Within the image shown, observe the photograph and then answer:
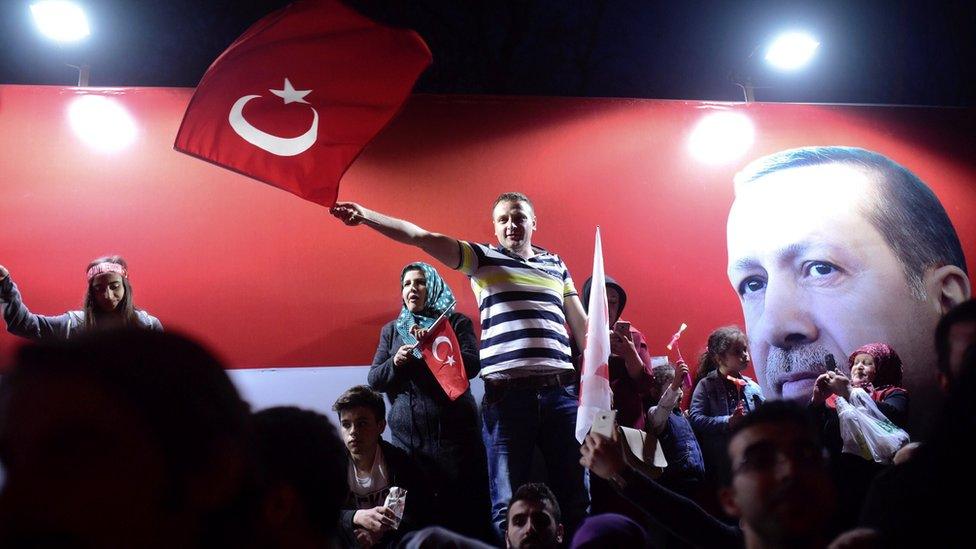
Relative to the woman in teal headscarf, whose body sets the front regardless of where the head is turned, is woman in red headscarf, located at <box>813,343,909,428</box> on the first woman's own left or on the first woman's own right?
on the first woman's own left

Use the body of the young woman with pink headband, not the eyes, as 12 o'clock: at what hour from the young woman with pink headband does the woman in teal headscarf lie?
The woman in teal headscarf is roughly at 10 o'clock from the young woman with pink headband.

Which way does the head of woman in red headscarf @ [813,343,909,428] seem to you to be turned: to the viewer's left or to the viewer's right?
to the viewer's left

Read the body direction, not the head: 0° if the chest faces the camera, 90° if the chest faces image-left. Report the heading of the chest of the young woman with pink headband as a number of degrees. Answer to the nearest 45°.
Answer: approximately 0°
